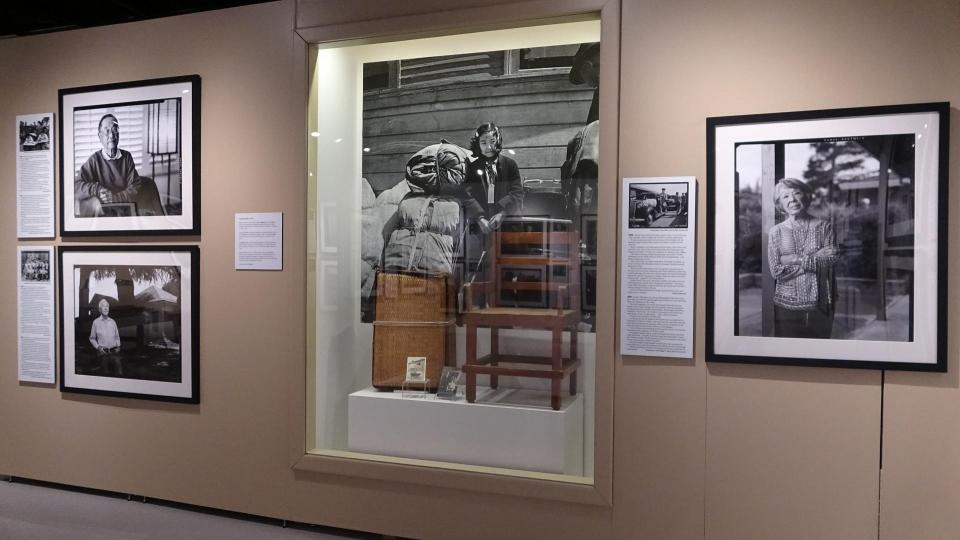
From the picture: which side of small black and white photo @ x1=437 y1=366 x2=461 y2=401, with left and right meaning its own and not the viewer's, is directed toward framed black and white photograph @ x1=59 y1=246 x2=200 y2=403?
right

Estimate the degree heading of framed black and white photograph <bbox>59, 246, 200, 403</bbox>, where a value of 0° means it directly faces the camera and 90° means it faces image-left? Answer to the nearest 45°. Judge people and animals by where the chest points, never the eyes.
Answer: approximately 45°

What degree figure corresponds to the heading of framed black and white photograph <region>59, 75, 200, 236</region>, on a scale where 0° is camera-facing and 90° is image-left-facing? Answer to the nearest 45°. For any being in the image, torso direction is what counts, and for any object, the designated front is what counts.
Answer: approximately 45°

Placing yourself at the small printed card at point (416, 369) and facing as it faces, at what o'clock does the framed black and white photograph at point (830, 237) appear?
The framed black and white photograph is roughly at 10 o'clock from the small printed card.

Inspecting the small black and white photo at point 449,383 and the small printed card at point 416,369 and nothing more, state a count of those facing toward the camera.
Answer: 2

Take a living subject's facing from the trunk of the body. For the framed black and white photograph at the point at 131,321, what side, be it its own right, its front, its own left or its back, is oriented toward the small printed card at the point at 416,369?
left

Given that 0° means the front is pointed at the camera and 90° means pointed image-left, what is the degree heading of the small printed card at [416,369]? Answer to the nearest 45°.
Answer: approximately 0°

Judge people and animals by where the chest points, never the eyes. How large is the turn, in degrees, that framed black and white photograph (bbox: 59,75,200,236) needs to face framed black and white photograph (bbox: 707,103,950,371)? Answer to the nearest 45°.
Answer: approximately 90° to its left
